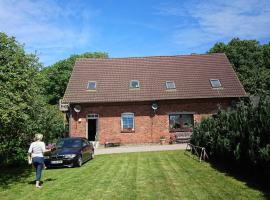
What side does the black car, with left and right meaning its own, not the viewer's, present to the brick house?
back

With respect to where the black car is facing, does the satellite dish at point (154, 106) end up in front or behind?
behind

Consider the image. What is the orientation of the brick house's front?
toward the camera

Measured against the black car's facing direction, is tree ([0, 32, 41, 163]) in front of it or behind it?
in front

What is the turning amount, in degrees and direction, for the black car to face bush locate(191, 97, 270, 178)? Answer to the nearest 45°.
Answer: approximately 90° to its left

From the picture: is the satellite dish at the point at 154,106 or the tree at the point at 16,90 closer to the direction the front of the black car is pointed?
the tree

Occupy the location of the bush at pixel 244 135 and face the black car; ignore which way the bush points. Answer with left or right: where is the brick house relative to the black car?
right

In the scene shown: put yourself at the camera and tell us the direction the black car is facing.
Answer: facing the viewer and to the left of the viewer

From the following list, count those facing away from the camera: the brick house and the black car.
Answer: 0

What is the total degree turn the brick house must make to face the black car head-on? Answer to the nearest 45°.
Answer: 0° — it already faces it
